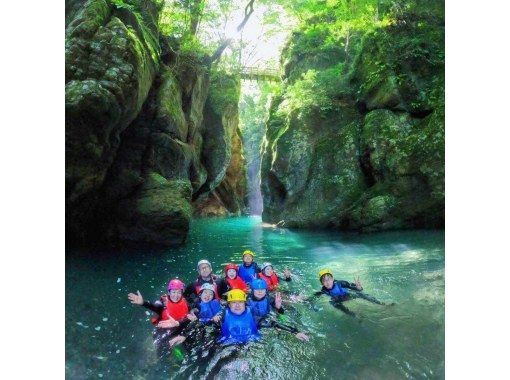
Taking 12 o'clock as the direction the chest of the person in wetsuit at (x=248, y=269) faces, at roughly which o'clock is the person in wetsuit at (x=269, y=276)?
the person in wetsuit at (x=269, y=276) is roughly at 10 o'clock from the person in wetsuit at (x=248, y=269).

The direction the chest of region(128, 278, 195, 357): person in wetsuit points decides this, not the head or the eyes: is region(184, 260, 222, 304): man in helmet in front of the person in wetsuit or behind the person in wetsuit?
behind

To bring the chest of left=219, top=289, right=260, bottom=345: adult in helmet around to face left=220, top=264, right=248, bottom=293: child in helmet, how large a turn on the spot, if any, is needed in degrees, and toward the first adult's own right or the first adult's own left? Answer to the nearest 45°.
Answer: approximately 180°

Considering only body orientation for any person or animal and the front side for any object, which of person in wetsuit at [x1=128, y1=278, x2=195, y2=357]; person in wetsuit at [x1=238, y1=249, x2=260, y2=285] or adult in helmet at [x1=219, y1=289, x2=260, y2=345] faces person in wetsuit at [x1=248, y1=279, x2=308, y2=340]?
person in wetsuit at [x1=238, y1=249, x2=260, y2=285]

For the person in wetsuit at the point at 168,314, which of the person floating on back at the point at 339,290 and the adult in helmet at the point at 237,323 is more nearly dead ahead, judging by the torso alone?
the adult in helmet

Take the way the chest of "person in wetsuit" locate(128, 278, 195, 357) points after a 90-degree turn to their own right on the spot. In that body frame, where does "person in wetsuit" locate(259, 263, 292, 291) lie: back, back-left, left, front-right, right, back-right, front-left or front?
back-right

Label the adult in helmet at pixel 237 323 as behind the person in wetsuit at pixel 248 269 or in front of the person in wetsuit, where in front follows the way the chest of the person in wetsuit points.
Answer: in front

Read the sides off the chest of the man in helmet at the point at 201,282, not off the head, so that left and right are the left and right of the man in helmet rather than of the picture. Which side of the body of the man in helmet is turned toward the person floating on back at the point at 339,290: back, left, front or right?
left

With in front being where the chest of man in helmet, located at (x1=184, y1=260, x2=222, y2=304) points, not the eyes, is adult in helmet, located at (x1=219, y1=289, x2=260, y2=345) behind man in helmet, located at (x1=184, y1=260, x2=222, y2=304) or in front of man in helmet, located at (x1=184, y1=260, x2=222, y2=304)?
in front

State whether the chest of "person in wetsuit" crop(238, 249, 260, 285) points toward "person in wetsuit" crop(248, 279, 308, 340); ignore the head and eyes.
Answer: yes
